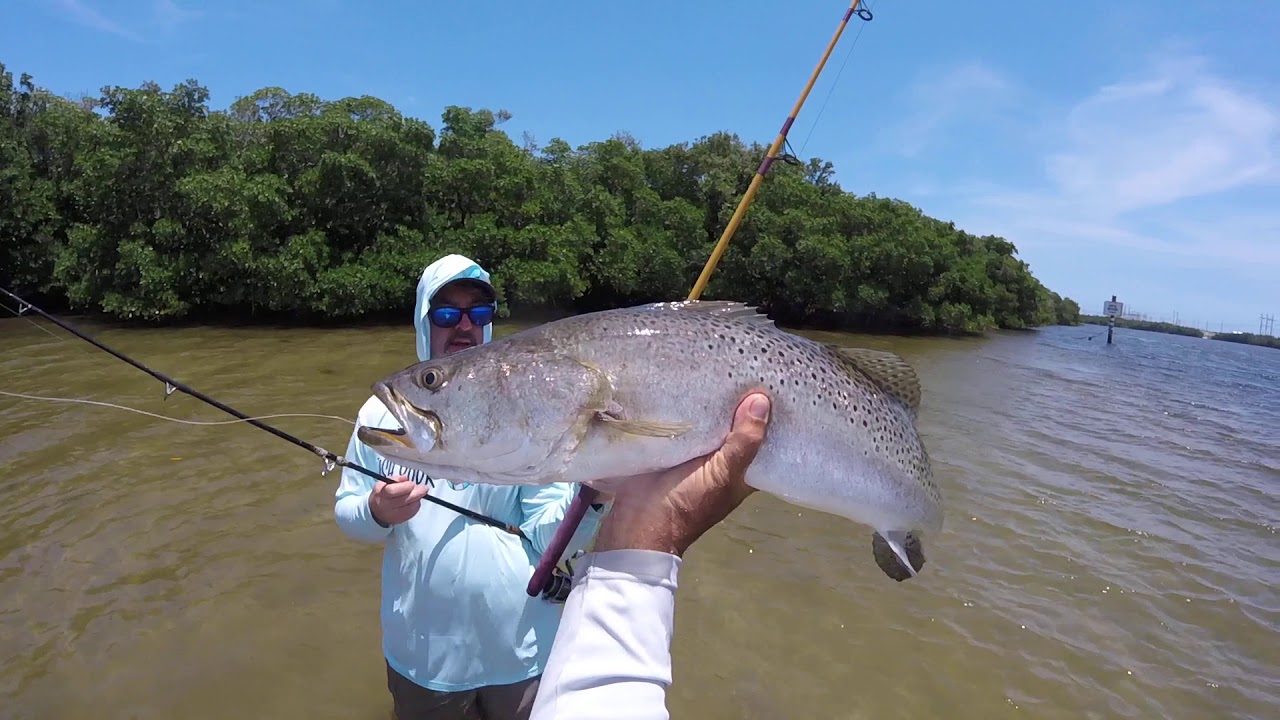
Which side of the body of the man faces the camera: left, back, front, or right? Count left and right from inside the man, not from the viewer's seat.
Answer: front

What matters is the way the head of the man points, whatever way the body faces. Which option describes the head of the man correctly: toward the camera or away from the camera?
toward the camera
